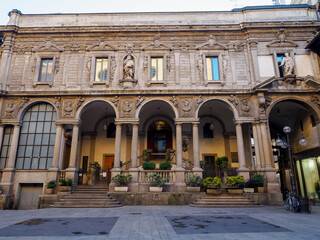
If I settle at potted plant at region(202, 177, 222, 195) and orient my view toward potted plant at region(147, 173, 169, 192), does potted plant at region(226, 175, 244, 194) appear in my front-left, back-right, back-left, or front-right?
back-right

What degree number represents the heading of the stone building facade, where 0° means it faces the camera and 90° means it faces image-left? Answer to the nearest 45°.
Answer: approximately 0°

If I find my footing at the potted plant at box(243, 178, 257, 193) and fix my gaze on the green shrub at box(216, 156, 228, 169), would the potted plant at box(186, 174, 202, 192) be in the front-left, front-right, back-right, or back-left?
front-left
